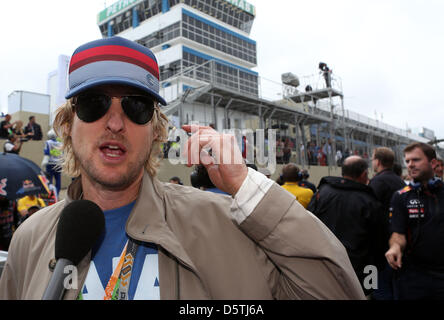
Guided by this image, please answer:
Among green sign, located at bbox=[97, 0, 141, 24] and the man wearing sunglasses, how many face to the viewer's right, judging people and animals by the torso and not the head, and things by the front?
0

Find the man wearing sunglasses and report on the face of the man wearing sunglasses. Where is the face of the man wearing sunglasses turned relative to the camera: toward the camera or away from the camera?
toward the camera

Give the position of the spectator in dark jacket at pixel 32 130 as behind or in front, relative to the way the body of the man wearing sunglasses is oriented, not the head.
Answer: behind

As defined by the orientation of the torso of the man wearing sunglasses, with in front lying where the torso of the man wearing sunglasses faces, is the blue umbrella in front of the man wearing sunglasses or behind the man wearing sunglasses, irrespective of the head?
behind

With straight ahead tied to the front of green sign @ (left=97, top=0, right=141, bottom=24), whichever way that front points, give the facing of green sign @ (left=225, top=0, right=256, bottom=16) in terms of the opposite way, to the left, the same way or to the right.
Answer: to the left

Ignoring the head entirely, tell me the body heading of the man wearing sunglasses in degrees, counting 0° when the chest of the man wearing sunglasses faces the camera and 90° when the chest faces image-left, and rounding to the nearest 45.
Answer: approximately 0°

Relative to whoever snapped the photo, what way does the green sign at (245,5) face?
facing the viewer and to the right of the viewer

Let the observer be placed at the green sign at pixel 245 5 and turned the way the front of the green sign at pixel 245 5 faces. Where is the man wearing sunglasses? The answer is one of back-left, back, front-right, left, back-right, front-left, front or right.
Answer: front-right

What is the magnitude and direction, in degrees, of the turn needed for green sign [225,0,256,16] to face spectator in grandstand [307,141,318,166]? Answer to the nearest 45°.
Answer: approximately 45° to its right

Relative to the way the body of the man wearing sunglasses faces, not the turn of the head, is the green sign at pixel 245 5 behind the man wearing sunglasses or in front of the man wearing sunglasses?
behind

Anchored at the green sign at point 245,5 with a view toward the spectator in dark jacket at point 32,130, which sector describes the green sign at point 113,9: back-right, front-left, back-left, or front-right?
front-right

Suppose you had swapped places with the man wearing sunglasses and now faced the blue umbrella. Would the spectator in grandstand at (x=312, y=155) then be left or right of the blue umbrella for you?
right

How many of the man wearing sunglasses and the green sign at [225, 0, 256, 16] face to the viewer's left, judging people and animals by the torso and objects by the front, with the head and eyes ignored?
0
